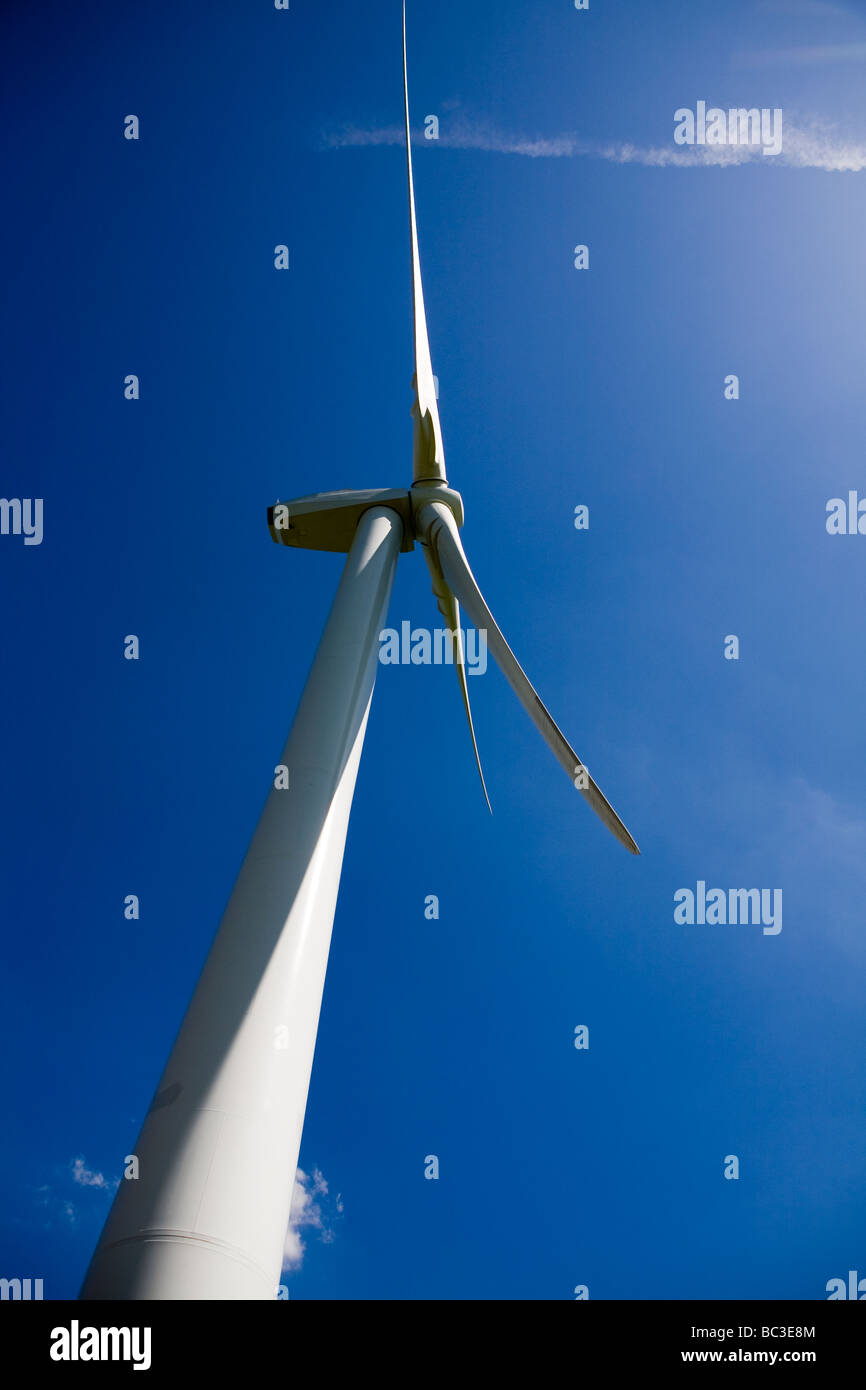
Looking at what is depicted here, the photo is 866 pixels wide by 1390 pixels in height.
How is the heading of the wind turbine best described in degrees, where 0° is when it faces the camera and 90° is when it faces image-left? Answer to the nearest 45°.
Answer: approximately 270°
